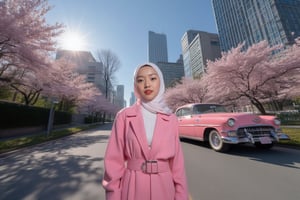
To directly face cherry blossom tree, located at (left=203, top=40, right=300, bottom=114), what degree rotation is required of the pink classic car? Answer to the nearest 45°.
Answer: approximately 135° to its left

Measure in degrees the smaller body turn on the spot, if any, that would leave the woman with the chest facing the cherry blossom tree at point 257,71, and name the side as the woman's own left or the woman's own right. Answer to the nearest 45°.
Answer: approximately 135° to the woman's own left

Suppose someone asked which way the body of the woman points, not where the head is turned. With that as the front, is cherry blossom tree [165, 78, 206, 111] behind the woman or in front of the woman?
behind

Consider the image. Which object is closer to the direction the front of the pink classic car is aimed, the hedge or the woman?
the woman

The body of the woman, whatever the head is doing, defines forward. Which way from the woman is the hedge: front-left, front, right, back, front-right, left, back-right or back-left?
back-right

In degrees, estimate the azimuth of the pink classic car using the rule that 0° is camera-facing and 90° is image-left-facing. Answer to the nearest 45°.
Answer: approximately 315°

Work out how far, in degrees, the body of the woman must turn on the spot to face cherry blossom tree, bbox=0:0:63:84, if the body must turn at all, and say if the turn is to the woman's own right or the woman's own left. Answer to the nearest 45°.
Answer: approximately 135° to the woman's own right
